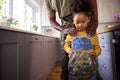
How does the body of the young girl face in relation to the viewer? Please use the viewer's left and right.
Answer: facing the viewer

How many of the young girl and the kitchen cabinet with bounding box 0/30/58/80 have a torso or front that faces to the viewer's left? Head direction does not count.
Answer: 0

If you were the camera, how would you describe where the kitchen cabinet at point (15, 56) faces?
facing the viewer and to the right of the viewer

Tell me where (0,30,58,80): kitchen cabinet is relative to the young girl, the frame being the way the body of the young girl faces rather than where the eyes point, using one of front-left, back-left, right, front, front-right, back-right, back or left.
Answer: right

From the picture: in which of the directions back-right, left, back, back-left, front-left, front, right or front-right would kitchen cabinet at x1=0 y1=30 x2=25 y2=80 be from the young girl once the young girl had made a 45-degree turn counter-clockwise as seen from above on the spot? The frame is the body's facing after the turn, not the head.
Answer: back-right

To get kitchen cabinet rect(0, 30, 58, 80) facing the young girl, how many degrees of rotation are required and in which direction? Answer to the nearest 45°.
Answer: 0° — it already faces them

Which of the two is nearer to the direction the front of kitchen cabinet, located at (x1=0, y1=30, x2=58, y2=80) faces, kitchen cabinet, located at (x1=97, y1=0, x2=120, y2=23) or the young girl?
the young girl
